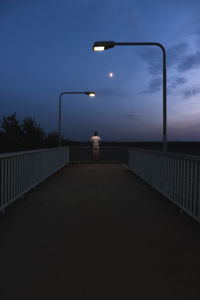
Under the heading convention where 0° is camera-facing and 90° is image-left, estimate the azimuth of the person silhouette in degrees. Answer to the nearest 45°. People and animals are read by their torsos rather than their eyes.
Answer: approximately 180°
